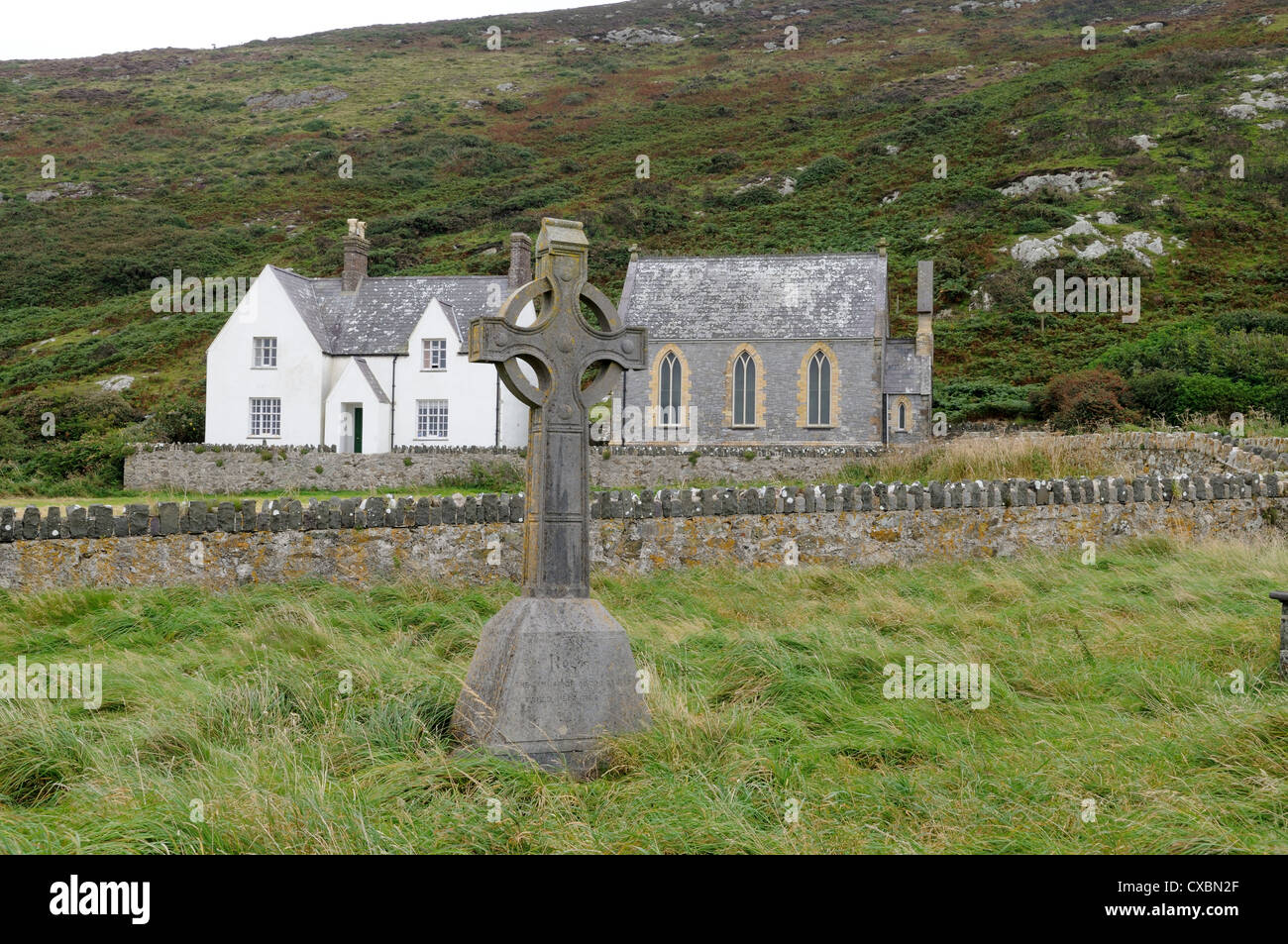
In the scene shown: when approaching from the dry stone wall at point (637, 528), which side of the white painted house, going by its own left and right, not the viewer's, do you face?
front

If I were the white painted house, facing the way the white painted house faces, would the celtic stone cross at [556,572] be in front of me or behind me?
in front

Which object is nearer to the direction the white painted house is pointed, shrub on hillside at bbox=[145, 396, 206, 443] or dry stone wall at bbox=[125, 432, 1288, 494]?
the dry stone wall

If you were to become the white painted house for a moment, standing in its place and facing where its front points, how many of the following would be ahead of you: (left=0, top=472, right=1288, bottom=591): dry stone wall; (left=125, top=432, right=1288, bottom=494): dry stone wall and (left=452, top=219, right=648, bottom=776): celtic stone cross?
3

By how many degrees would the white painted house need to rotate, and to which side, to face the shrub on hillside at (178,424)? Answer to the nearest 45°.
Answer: approximately 90° to its right

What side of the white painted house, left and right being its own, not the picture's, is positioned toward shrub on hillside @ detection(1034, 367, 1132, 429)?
left

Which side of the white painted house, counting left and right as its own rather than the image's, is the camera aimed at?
front

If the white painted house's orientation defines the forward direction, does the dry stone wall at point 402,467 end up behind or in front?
in front
